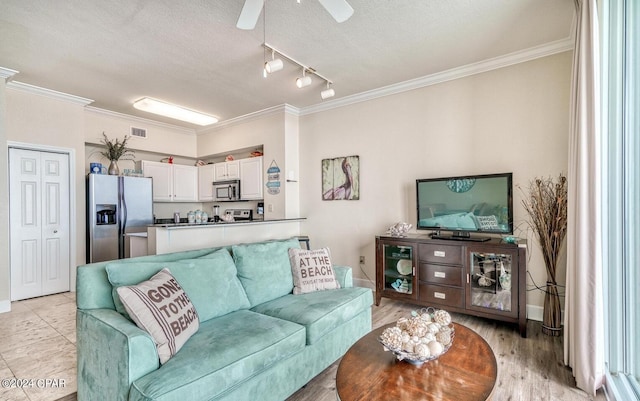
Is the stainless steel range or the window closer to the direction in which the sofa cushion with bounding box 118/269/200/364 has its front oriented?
the window

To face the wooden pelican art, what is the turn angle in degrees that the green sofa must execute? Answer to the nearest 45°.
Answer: approximately 90° to its left

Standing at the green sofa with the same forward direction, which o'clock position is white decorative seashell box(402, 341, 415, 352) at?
The white decorative seashell is roughly at 12 o'clock from the green sofa.

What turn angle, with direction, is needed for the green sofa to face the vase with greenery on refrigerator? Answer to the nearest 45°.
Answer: approximately 180°

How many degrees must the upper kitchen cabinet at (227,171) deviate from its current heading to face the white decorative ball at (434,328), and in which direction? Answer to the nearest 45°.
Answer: approximately 45° to its left

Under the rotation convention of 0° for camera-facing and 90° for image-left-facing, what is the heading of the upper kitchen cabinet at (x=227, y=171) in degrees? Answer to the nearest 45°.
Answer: approximately 45°

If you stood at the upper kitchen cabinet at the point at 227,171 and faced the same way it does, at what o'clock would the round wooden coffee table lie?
The round wooden coffee table is roughly at 10 o'clock from the upper kitchen cabinet.

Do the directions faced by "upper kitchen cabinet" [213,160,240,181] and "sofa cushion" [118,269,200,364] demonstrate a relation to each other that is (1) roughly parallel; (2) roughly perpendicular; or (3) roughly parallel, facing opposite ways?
roughly perpendicular

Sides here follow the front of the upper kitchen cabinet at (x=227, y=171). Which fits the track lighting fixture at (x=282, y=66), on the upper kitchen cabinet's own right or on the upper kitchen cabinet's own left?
on the upper kitchen cabinet's own left

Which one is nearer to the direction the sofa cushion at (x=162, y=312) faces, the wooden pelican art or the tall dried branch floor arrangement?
the tall dried branch floor arrangement
